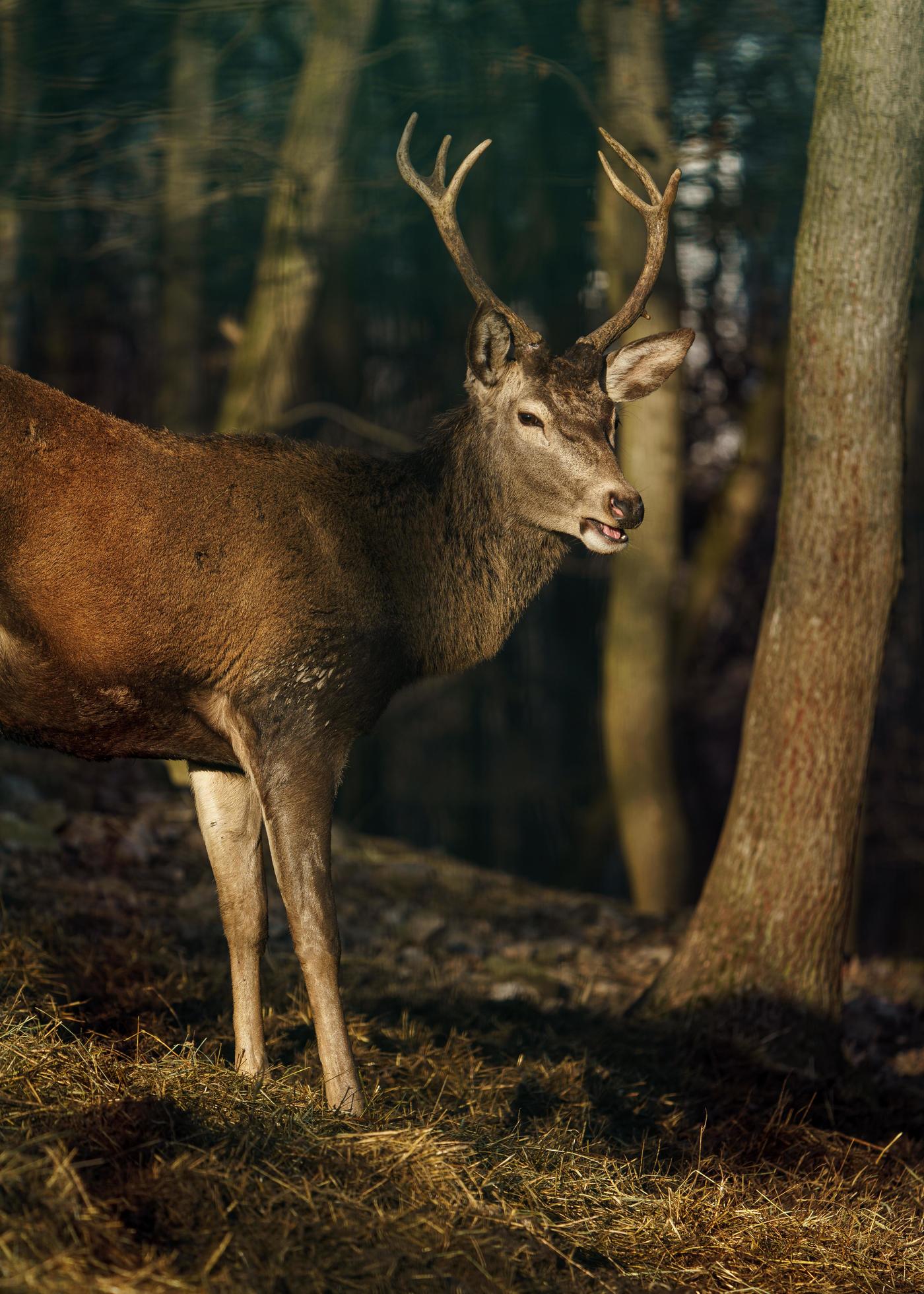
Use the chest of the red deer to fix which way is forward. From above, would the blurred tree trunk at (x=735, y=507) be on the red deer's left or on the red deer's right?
on the red deer's left

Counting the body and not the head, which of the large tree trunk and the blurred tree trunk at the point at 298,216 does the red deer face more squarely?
the large tree trunk

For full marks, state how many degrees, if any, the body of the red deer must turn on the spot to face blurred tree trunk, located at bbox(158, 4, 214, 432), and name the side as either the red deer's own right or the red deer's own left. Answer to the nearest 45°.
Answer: approximately 90° to the red deer's own left

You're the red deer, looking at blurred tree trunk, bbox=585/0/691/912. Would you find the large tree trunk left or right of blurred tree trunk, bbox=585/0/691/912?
right

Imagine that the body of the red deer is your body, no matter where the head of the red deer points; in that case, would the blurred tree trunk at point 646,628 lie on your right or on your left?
on your left

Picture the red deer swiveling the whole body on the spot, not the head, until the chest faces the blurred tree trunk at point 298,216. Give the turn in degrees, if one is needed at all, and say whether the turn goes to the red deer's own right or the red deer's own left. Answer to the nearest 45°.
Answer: approximately 90° to the red deer's own left

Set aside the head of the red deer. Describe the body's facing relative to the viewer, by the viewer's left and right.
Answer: facing to the right of the viewer
